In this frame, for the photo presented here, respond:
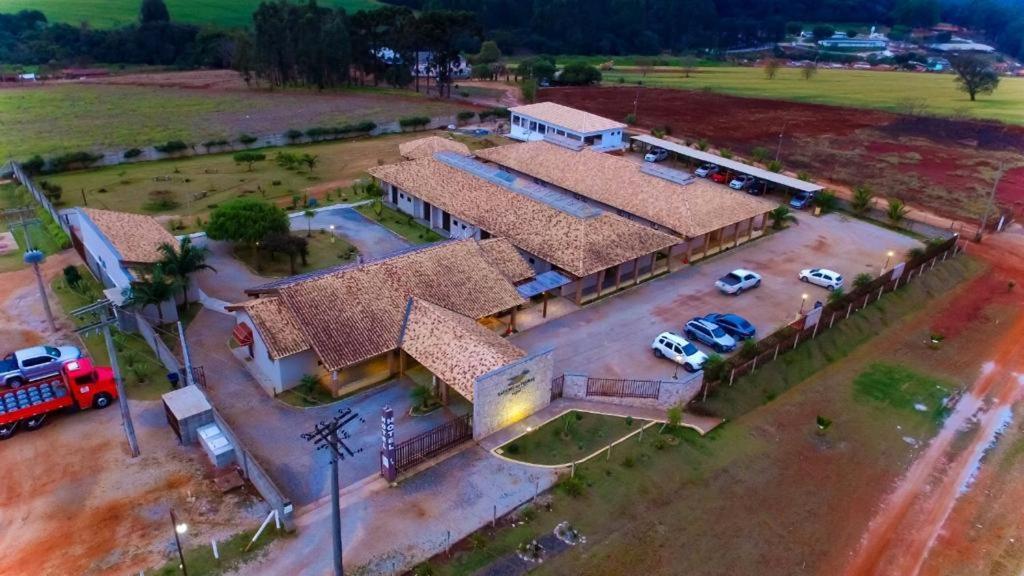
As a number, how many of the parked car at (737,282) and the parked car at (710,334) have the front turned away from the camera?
0

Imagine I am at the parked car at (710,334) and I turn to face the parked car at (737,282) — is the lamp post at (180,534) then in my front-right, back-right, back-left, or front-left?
back-left

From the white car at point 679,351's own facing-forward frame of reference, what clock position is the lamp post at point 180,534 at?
The lamp post is roughly at 3 o'clock from the white car.

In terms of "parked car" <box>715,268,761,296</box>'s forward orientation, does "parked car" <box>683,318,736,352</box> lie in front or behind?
in front

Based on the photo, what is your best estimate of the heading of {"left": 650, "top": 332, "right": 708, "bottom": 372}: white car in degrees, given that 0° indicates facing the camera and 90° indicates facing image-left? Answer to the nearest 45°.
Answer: approximately 315°

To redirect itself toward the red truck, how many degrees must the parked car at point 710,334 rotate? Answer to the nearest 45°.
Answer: approximately 90° to its right

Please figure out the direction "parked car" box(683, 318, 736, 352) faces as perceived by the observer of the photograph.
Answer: facing the viewer and to the right of the viewer

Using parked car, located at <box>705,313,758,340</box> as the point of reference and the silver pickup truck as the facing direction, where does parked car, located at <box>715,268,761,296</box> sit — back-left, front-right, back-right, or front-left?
back-right

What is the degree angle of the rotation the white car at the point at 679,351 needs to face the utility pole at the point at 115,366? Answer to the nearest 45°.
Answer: approximately 90° to its right
